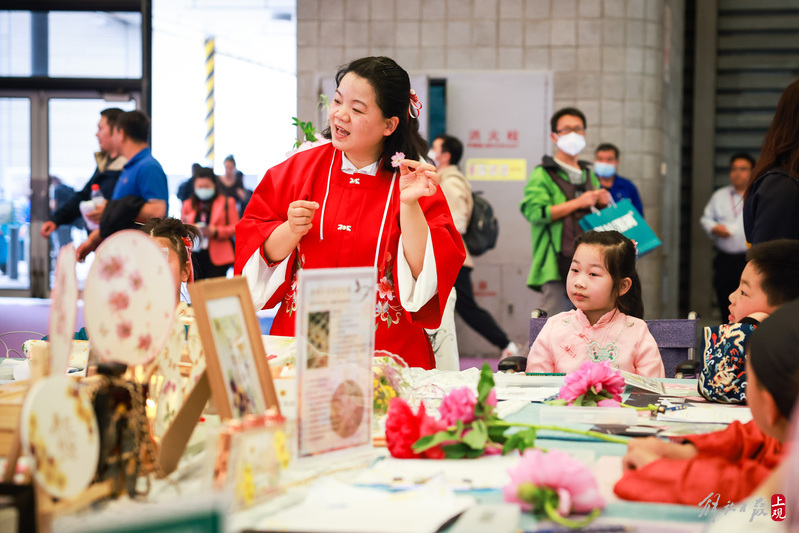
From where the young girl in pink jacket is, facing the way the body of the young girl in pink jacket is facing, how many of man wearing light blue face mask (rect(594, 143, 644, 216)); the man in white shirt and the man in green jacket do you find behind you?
3

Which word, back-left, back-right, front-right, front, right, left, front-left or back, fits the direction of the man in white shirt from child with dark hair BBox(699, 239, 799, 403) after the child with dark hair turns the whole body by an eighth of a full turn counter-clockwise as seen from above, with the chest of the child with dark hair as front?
back-right

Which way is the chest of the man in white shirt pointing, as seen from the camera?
toward the camera

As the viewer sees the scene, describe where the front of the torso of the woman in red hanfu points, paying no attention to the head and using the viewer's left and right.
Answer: facing the viewer

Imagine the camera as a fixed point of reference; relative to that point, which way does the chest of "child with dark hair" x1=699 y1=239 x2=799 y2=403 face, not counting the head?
to the viewer's left

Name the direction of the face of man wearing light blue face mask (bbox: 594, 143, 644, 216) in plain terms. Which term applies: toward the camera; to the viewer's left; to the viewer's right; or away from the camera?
toward the camera

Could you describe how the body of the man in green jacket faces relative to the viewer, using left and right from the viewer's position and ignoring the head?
facing the viewer and to the right of the viewer

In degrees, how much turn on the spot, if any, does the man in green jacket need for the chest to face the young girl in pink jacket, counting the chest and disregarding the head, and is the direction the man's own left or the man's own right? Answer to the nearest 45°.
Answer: approximately 45° to the man's own right

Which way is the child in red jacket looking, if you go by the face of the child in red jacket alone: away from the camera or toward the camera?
away from the camera

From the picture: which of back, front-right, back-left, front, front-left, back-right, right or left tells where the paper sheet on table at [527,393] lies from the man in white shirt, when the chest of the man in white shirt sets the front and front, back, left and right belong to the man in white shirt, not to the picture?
front

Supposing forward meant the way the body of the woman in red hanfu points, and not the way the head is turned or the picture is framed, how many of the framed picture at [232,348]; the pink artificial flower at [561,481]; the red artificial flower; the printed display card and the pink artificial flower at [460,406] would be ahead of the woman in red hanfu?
5

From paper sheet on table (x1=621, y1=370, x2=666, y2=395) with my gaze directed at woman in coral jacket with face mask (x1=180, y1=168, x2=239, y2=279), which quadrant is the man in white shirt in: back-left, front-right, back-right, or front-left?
front-right

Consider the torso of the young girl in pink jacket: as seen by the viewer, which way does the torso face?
toward the camera

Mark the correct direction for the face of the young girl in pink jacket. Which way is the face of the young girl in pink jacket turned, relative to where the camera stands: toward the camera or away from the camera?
toward the camera
